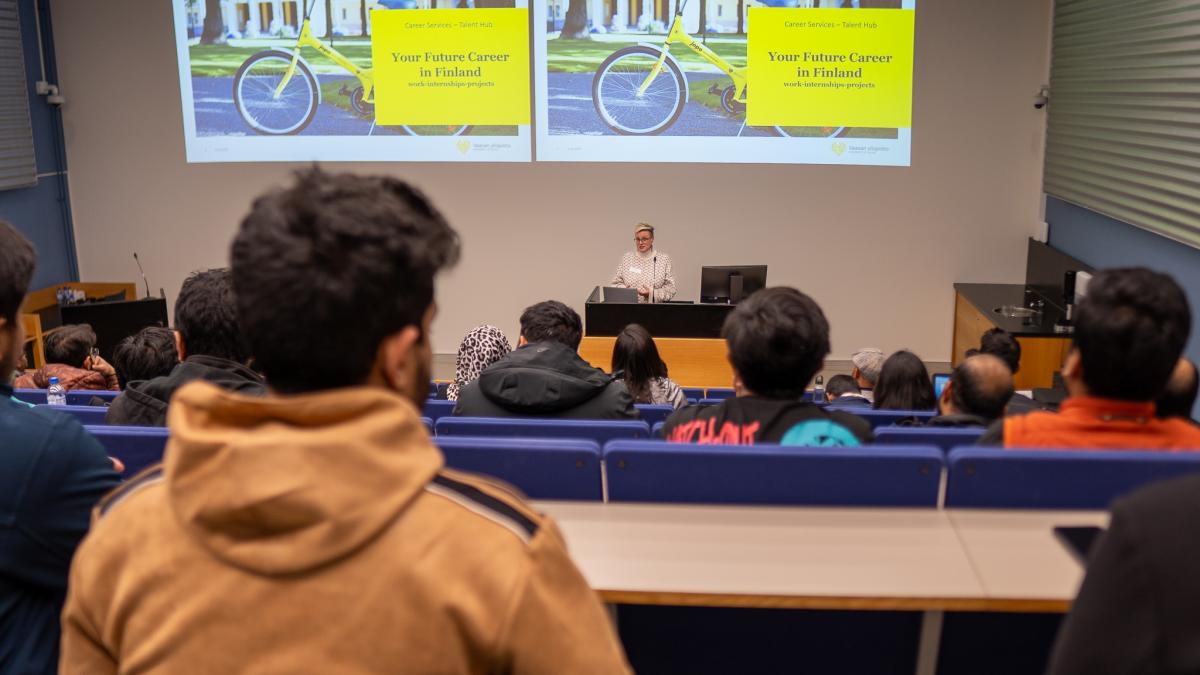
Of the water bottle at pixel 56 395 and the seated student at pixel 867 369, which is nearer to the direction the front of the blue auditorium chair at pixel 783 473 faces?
the seated student

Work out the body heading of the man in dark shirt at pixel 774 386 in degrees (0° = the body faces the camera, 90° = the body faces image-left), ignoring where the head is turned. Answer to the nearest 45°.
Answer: approximately 180°

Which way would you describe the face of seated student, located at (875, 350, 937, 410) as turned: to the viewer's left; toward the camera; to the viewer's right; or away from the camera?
away from the camera

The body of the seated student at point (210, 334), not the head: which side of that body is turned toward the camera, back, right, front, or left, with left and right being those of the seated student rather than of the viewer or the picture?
back

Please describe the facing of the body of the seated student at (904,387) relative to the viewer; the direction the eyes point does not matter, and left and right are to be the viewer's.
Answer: facing away from the viewer

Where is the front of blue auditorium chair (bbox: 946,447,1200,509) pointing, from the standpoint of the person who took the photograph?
facing away from the viewer

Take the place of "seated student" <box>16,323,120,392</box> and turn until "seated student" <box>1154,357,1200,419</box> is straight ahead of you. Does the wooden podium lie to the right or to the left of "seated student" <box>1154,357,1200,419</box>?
left

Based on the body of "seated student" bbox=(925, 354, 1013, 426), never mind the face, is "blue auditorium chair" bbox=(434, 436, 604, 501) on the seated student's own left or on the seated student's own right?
on the seated student's own left

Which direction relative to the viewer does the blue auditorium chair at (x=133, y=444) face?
away from the camera

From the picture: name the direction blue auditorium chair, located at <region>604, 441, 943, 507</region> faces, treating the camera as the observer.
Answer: facing away from the viewer

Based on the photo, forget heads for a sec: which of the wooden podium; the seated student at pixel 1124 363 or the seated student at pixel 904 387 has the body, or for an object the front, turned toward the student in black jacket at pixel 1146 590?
the wooden podium

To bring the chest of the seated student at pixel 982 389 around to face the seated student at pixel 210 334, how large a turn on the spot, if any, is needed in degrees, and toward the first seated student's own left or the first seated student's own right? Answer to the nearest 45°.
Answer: approximately 90° to the first seated student's own left

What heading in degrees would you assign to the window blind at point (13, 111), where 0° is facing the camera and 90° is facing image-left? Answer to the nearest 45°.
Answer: approximately 315°
